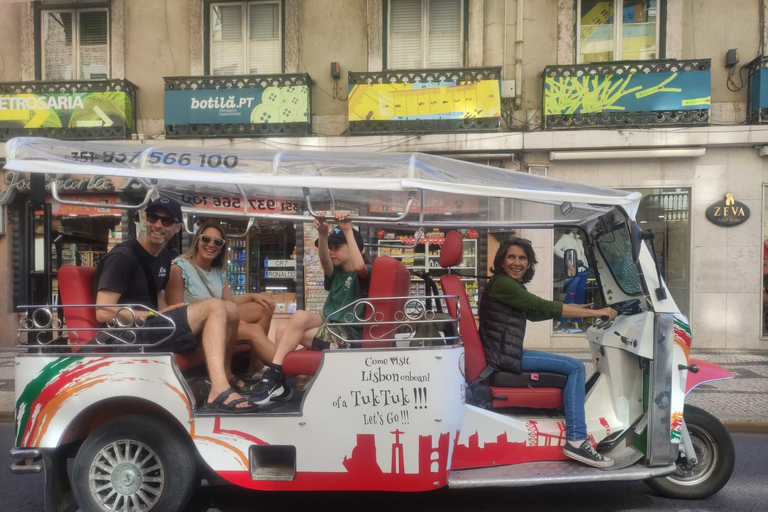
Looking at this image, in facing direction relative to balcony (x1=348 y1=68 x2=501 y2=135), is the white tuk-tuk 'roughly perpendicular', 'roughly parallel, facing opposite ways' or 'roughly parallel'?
roughly perpendicular

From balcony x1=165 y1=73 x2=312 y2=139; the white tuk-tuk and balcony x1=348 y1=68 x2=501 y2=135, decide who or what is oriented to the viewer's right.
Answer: the white tuk-tuk

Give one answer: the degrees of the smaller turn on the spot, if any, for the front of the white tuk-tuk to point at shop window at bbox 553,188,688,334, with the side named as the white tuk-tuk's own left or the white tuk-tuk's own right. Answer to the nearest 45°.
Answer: approximately 45° to the white tuk-tuk's own left

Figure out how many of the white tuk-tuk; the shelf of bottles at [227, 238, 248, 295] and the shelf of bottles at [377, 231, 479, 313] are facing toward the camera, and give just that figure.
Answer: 2

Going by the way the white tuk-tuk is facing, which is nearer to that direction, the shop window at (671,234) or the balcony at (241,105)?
the shop window

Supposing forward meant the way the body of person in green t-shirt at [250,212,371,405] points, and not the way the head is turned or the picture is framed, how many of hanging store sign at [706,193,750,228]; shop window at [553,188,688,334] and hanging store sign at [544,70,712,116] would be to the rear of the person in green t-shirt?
3

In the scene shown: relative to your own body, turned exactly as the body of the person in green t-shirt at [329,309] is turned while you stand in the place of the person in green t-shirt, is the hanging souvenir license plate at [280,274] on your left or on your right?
on your right

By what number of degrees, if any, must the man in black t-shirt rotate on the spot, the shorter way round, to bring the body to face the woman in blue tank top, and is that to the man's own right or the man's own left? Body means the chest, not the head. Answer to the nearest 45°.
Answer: approximately 90° to the man's own left

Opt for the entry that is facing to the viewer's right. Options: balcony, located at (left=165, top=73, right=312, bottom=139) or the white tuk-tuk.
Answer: the white tuk-tuk

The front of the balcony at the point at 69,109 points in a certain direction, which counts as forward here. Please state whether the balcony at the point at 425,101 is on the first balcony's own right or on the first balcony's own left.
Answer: on the first balcony's own left

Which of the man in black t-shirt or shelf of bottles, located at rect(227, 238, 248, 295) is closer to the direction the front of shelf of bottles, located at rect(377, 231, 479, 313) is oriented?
the man in black t-shirt
